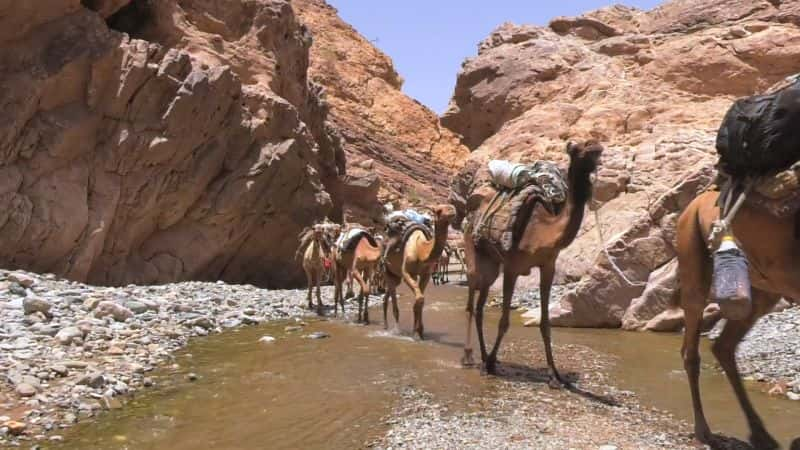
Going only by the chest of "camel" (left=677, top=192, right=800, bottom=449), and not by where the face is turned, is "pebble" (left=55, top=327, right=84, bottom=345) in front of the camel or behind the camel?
behind

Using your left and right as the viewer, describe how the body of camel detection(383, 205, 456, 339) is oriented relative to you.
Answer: facing the viewer and to the right of the viewer

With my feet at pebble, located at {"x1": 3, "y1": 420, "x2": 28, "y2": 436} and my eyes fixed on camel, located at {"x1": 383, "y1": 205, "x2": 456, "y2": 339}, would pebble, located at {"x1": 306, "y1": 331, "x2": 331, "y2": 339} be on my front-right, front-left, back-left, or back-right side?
front-left

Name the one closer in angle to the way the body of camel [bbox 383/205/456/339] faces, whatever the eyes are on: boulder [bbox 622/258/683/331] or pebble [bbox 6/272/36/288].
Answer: the boulder

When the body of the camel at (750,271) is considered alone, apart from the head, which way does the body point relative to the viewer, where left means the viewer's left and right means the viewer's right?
facing to the right of the viewer

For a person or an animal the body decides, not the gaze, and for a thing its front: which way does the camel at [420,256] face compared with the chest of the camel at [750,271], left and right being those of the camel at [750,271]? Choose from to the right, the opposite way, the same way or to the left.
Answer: the same way

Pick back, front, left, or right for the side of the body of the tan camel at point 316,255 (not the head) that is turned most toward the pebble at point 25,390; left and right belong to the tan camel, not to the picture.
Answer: front

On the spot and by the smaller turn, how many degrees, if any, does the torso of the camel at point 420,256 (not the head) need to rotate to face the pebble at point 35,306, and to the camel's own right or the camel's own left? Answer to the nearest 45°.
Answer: approximately 135° to the camel's own right

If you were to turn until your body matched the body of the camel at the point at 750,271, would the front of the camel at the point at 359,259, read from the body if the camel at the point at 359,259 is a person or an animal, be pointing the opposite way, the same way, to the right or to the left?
the same way

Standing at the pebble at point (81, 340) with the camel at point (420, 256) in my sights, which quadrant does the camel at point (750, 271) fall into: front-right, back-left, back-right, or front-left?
front-right

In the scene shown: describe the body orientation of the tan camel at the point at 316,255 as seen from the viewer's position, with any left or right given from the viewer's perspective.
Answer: facing the viewer

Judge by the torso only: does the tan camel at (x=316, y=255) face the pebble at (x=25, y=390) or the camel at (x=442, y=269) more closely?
the pebble

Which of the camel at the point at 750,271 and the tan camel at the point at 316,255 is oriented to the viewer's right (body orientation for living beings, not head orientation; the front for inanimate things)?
the camel

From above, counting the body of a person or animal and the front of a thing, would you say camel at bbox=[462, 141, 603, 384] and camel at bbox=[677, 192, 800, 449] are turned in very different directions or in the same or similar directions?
same or similar directions

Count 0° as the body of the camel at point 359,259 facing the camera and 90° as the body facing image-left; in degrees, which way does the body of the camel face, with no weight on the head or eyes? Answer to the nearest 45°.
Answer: approximately 315°

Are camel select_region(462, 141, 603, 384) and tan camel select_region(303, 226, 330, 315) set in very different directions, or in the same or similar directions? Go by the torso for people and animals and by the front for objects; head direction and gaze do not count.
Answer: same or similar directions
